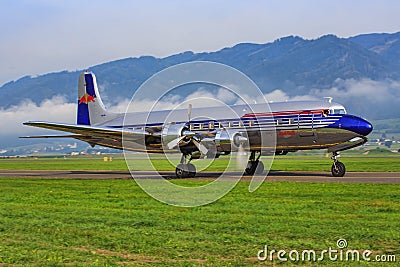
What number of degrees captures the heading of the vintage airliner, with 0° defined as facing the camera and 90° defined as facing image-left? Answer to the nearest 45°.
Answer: approximately 315°
